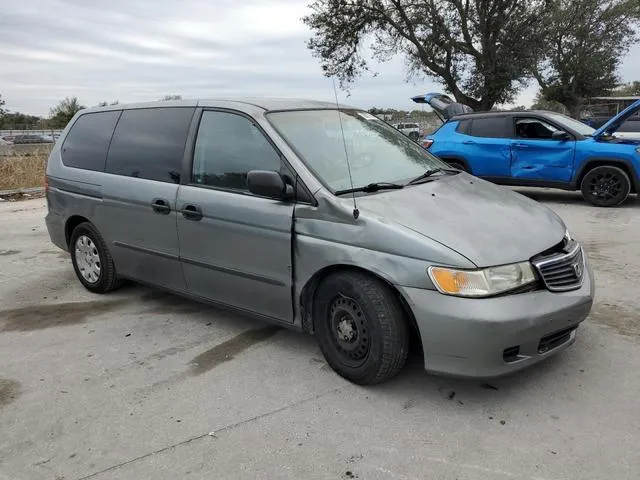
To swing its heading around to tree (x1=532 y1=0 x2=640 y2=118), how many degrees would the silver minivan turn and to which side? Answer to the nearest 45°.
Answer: approximately 90° to its left

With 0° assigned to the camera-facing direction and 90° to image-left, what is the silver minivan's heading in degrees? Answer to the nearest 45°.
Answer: approximately 315°

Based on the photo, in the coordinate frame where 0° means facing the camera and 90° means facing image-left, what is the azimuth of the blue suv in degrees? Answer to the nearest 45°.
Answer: approximately 270°

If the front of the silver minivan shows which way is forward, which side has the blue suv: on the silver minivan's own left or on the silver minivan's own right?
on the silver minivan's own left
